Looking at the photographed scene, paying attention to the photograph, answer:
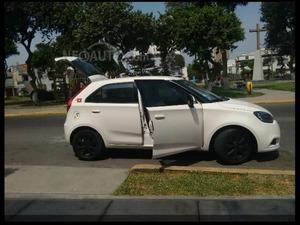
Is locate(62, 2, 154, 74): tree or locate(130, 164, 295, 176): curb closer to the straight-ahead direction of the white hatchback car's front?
the curb

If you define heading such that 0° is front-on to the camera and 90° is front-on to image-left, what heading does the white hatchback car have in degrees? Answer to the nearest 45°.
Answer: approximately 270°
